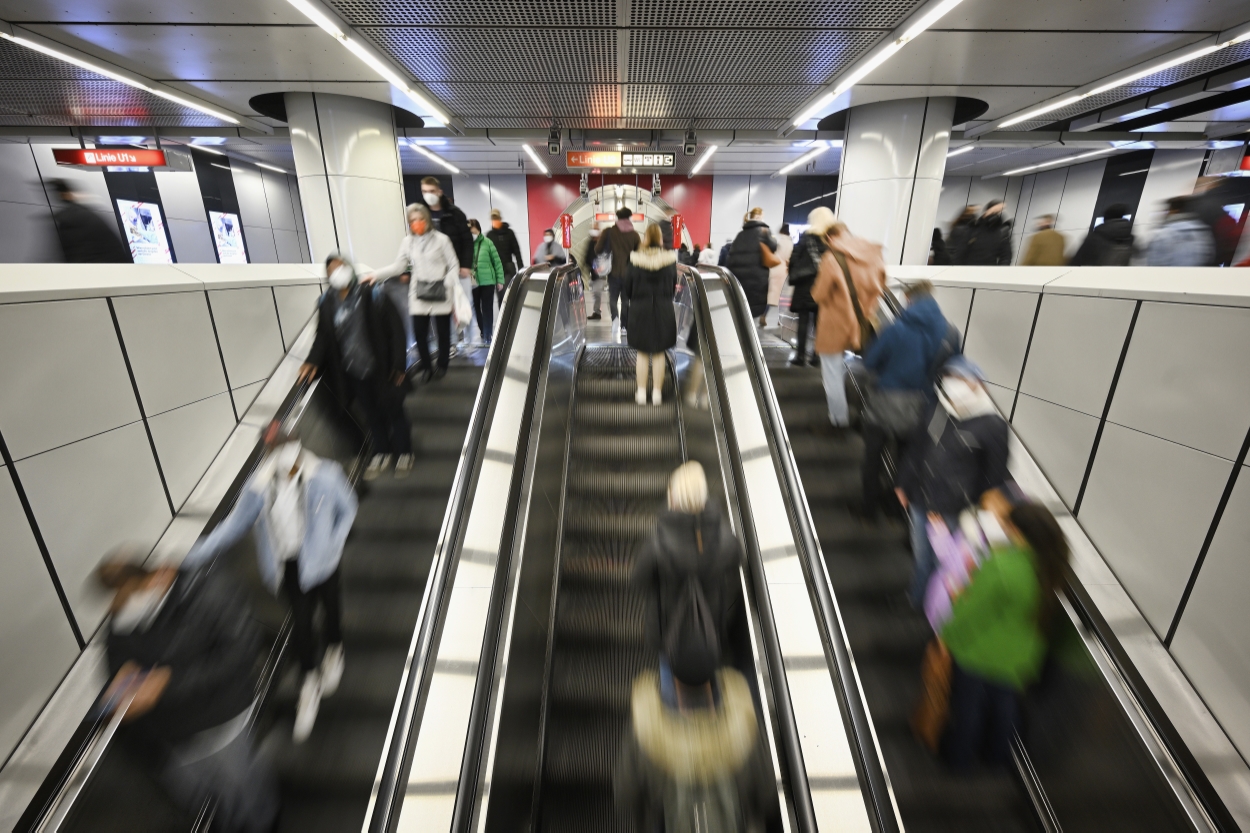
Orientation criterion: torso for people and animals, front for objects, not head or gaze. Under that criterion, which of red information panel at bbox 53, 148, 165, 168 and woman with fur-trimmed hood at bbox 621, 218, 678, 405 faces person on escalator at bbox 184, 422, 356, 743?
the red information panel

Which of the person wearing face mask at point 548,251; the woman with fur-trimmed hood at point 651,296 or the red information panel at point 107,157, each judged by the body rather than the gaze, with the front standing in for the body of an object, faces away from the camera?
the woman with fur-trimmed hood

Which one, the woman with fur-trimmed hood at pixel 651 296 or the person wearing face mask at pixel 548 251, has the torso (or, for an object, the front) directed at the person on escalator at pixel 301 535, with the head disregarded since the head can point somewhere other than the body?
the person wearing face mask

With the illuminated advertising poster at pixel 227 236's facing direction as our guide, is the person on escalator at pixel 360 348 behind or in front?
in front

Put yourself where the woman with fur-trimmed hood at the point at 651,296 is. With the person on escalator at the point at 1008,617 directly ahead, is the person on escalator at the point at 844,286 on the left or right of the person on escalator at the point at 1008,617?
left

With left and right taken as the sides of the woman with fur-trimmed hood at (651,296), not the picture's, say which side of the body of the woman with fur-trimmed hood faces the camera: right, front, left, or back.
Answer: back

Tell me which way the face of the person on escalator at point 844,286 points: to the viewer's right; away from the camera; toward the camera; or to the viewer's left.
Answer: away from the camera

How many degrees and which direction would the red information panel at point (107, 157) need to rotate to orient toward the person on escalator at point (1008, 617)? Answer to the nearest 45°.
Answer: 0° — it already faces them

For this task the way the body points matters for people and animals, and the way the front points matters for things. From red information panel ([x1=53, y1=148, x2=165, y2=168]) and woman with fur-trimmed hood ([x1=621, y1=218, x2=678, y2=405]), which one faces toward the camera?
the red information panel

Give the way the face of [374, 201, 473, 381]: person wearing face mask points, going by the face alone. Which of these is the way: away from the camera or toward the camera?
toward the camera

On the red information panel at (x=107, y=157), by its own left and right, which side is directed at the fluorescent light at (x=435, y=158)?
left

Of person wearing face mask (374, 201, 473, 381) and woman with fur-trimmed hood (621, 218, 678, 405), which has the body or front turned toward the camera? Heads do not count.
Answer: the person wearing face mask

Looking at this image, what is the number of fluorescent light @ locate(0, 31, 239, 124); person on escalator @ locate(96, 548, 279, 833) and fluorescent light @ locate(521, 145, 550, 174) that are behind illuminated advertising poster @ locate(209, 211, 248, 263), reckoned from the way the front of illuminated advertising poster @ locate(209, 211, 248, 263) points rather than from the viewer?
0

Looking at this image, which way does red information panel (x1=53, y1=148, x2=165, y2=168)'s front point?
toward the camera

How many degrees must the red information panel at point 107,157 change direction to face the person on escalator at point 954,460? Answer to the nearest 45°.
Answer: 0° — it already faces them

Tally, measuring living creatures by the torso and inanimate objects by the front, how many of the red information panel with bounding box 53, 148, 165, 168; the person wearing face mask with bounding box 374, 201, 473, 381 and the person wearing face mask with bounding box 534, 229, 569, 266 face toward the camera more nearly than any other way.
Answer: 3

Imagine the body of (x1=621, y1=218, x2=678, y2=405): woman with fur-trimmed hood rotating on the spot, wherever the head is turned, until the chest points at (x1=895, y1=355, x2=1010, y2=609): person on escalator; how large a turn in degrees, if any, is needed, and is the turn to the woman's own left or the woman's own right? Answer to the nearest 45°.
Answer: approximately 135° to the woman's own right

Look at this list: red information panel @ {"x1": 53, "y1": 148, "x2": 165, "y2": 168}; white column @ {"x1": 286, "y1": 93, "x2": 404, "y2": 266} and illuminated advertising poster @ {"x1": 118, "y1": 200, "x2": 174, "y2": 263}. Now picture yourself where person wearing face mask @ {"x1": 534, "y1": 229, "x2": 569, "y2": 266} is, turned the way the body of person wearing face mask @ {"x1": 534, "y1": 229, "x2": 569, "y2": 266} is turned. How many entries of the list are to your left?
0

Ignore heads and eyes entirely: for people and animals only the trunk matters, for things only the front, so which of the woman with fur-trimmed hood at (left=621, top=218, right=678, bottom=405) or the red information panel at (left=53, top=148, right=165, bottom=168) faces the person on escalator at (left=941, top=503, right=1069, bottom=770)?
the red information panel
